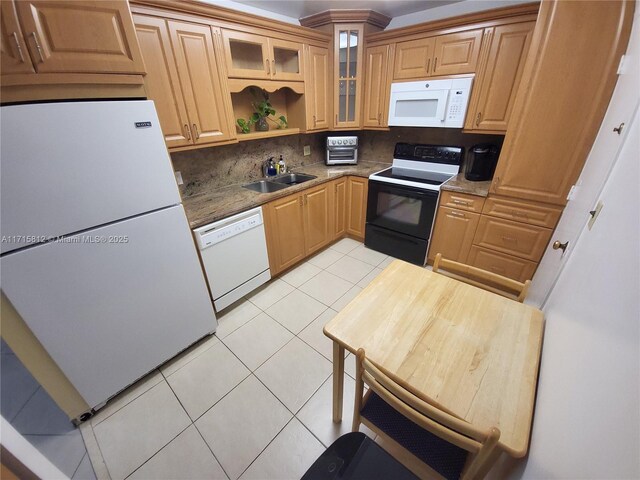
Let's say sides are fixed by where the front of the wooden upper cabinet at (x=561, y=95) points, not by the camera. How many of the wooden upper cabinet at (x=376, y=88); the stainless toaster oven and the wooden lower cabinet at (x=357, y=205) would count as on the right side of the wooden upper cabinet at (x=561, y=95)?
3

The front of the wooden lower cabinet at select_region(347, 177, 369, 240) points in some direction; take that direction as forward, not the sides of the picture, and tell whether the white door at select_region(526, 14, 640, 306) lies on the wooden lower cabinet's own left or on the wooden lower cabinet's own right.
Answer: on the wooden lower cabinet's own left

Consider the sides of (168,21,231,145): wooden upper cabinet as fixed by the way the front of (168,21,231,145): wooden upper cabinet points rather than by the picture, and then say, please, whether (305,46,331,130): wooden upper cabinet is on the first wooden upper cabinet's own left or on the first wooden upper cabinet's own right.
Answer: on the first wooden upper cabinet's own left

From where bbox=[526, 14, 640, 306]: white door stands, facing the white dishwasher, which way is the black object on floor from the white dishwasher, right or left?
left

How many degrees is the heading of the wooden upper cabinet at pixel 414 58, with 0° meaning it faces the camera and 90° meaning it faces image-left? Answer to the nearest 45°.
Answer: approximately 0°
